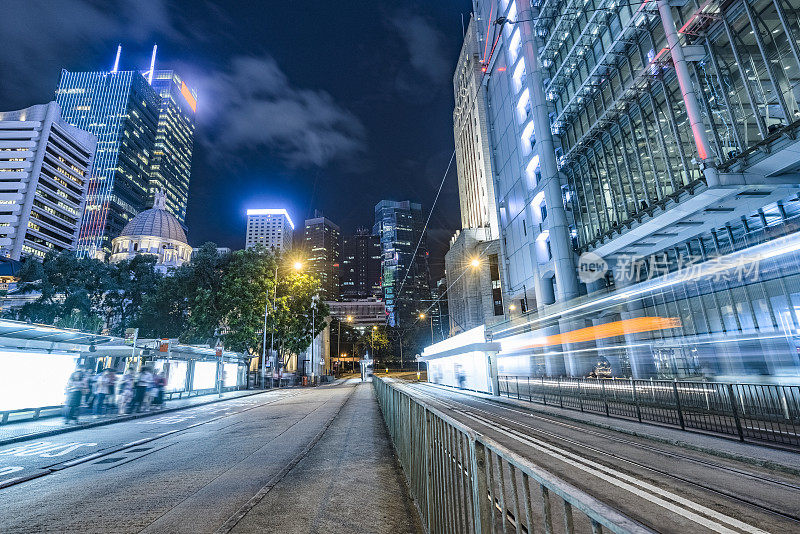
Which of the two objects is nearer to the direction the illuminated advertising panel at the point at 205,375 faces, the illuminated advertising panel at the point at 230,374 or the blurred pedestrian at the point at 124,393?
the blurred pedestrian

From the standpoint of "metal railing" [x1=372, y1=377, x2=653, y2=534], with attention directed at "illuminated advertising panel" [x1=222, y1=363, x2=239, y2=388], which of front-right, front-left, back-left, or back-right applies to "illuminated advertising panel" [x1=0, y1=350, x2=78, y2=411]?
front-left

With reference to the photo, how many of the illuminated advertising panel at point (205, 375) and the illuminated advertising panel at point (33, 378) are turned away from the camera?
0

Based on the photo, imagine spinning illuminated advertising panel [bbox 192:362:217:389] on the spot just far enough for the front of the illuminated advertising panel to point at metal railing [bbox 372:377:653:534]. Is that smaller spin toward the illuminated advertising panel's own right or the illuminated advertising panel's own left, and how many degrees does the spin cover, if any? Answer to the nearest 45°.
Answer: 0° — it already faces it

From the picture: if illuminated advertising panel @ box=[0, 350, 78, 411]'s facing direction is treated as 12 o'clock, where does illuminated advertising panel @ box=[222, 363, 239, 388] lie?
illuminated advertising panel @ box=[222, 363, 239, 388] is roughly at 9 o'clock from illuminated advertising panel @ box=[0, 350, 78, 411].

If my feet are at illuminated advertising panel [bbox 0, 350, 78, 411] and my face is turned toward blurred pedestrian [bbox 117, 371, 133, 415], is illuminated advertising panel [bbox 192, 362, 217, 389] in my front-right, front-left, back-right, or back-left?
front-left

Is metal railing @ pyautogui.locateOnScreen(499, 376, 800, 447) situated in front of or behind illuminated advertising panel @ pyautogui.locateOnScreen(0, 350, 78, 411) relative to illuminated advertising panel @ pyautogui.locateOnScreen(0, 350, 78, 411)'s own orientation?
in front

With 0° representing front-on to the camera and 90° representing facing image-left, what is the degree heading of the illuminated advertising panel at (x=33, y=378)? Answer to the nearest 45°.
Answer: approximately 315°

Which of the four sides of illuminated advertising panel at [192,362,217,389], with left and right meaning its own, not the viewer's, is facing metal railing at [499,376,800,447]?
front

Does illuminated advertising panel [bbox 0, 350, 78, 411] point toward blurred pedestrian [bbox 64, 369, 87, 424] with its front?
yes

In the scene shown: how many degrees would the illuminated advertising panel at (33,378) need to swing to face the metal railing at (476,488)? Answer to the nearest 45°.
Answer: approximately 45° to its right

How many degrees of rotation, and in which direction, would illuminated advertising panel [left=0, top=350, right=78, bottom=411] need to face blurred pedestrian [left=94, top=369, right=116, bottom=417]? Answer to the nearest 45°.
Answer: approximately 45° to its left
